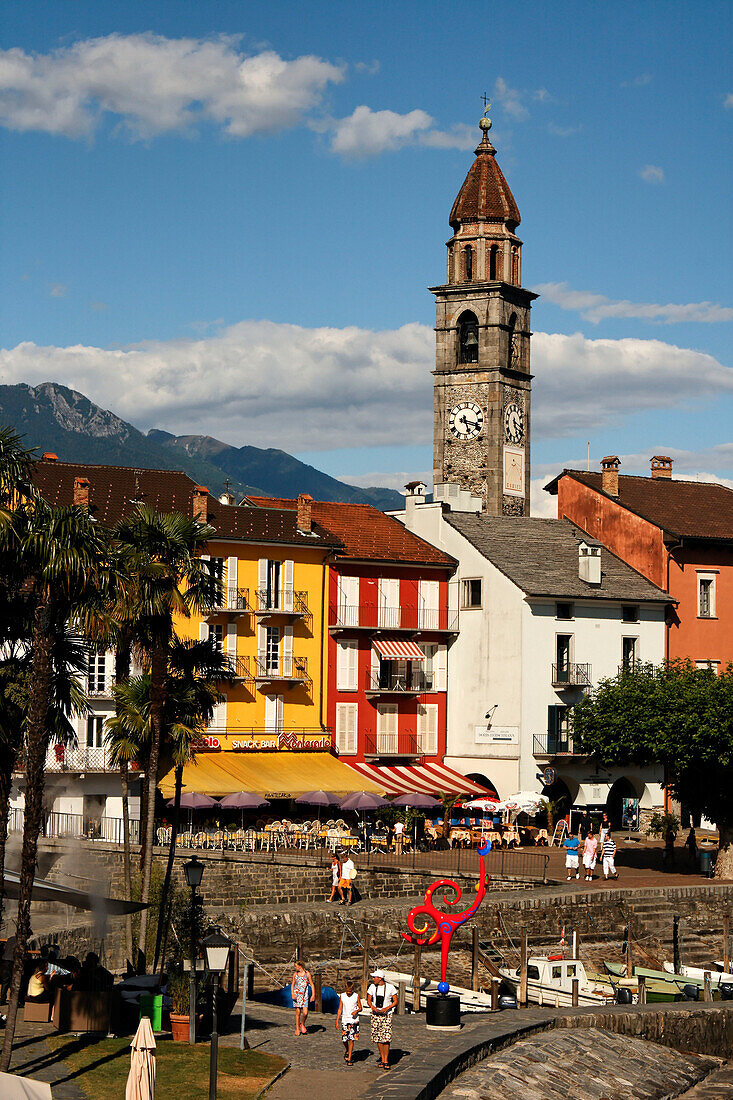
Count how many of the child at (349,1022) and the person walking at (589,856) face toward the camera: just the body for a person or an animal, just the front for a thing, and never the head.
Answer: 2

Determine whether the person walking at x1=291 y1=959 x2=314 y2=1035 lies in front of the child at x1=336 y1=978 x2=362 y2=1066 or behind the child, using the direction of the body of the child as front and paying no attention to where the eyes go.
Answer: behind

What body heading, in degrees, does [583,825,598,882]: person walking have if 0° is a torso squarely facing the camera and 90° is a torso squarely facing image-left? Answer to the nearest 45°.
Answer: approximately 0°

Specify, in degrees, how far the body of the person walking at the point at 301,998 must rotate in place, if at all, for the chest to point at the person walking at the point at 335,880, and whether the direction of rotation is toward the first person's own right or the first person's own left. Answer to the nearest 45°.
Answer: approximately 180°

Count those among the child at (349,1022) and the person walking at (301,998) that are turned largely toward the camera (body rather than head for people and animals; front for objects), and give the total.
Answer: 2

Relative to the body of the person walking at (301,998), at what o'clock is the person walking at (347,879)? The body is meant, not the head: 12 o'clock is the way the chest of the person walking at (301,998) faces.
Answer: the person walking at (347,879) is roughly at 6 o'clock from the person walking at (301,998).

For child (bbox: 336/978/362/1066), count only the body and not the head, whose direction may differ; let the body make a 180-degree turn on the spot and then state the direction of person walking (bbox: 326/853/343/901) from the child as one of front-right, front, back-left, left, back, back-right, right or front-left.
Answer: front

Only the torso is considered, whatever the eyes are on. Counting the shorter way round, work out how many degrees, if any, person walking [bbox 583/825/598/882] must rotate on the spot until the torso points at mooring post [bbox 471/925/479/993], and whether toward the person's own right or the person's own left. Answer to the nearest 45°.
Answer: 0° — they already face it
